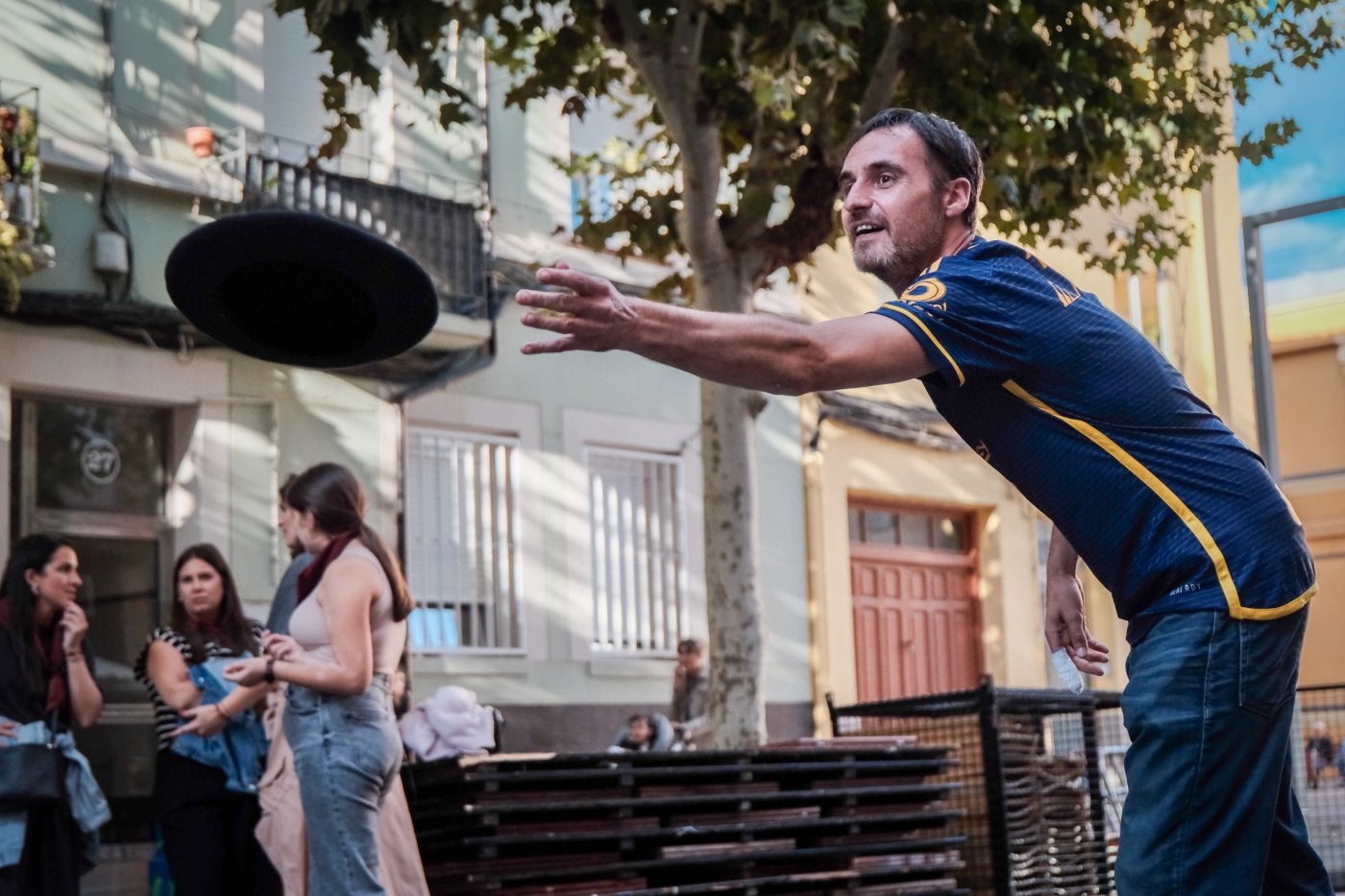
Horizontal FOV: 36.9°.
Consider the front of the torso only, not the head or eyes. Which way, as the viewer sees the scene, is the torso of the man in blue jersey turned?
to the viewer's left

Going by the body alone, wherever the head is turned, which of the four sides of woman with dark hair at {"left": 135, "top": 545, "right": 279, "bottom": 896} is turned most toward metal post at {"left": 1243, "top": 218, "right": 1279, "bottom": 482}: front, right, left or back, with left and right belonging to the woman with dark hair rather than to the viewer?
left

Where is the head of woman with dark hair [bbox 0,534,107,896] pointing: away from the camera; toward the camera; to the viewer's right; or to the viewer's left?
to the viewer's right

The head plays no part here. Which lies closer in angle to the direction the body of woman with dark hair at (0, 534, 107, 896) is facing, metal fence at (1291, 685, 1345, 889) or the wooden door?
the metal fence

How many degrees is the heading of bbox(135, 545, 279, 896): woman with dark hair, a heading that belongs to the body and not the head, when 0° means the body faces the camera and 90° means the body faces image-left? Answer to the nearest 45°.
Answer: approximately 315°

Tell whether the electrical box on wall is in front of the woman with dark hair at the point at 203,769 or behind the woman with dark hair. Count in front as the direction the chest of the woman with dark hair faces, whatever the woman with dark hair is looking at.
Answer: behind

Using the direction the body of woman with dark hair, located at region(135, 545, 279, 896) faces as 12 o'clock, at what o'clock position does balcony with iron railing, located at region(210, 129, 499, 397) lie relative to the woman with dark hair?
The balcony with iron railing is roughly at 8 o'clock from the woman with dark hair.
